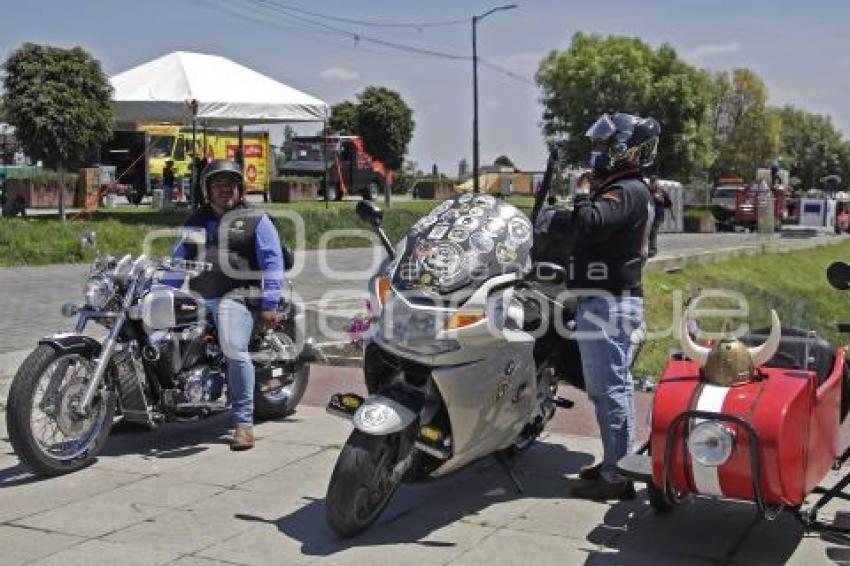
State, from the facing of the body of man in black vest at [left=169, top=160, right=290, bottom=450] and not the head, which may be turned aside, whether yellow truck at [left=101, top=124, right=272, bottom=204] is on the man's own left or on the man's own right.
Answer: on the man's own right

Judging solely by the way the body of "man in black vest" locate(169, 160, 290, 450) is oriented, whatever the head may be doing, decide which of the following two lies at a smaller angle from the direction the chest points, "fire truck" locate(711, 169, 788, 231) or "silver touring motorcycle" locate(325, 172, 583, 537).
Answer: the silver touring motorcycle

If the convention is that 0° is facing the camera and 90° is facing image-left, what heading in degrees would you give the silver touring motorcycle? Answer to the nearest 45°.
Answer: approximately 45°

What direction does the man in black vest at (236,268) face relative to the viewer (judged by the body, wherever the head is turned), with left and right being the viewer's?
facing the viewer and to the left of the viewer

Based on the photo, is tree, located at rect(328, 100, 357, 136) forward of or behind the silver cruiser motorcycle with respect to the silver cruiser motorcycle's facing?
behind

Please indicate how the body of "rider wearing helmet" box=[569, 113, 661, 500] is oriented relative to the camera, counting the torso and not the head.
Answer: to the viewer's left

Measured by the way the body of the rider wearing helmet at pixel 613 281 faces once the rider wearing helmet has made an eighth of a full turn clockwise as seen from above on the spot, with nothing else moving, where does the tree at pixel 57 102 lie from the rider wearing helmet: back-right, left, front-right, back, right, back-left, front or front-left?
front

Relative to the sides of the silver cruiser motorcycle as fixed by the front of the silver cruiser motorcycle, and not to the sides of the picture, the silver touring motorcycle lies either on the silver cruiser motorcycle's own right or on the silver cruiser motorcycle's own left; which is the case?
on the silver cruiser motorcycle's own left

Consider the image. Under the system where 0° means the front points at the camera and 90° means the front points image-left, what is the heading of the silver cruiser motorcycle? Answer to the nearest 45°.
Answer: approximately 45°

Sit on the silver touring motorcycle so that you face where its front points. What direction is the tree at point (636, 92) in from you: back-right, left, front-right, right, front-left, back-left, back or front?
back-right

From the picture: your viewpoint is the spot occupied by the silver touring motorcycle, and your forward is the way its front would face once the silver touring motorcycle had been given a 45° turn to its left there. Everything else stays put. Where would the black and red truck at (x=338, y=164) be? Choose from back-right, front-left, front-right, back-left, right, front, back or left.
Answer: back

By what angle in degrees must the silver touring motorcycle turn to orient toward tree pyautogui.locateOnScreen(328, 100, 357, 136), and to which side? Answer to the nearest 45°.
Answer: approximately 135° to its right

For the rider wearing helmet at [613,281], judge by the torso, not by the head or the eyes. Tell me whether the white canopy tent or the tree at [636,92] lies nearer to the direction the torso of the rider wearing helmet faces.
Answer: the white canopy tent

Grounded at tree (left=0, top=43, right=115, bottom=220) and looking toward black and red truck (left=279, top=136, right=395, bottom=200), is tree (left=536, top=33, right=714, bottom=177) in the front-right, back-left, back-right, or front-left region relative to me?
front-right
